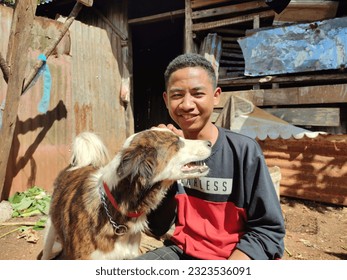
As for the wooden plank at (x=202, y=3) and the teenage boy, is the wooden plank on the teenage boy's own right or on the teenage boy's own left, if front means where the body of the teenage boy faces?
on the teenage boy's own right

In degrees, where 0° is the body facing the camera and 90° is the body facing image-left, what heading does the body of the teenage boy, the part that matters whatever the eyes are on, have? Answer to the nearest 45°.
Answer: approximately 45°

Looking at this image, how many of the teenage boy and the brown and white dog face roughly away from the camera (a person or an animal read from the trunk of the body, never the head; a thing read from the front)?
0

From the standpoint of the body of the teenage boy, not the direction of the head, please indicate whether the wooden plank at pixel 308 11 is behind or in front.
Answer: behind

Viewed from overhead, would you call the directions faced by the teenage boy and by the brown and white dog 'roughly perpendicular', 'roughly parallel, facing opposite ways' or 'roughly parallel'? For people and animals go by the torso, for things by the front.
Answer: roughly perpendicular

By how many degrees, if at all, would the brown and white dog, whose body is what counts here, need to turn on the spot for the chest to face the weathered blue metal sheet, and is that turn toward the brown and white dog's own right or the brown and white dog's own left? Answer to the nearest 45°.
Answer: approximately 90° to the brown and white dog's own left

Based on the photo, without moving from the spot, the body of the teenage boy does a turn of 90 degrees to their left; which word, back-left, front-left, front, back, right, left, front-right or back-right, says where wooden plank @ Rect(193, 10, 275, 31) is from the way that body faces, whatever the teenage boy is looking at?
back-left

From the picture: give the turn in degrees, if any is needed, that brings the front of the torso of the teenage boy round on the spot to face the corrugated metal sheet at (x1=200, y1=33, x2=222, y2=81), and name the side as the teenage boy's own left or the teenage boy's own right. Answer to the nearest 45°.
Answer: approximately 135° to the teenage boy's own right

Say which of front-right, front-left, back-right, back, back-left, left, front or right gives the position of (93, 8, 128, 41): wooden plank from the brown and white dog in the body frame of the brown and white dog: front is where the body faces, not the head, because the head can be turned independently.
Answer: back-left

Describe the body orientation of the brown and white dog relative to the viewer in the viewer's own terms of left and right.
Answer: facing the viewer and to the right of the viewer

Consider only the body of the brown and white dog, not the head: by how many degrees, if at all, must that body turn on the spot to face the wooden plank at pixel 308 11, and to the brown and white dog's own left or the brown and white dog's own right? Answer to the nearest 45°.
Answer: approximately 90° to the brown and white dog's own left

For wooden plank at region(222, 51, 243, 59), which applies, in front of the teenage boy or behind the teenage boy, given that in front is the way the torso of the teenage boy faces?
behind

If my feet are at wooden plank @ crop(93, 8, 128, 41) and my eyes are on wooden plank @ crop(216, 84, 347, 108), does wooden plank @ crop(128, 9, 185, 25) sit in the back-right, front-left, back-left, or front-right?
front-left
